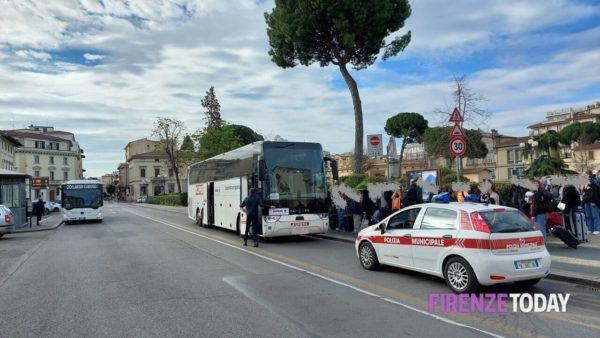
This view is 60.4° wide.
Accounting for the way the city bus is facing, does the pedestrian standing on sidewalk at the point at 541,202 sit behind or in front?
in front

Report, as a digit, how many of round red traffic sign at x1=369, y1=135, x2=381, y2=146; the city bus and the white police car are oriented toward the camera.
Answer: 2

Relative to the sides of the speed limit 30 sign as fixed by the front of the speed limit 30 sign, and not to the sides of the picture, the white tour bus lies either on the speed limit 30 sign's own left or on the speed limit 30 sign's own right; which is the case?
on the speed limit 30 sign's own right

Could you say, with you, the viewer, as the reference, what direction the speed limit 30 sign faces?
facing the viewer

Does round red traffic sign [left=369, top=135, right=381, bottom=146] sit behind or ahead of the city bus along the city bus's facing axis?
ahead

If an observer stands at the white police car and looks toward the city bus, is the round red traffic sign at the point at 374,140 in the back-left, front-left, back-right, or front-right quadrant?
front-right

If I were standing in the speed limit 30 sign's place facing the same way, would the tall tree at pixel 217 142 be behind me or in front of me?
behind

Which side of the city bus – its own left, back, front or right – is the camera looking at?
front

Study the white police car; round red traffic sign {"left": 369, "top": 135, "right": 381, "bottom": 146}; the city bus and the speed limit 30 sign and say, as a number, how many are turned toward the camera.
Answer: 3

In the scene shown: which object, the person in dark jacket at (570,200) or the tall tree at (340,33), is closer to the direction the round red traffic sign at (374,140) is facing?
the person in dark jacket

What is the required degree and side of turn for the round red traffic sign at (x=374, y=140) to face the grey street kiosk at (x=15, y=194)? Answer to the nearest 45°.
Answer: approximately 90° to its right

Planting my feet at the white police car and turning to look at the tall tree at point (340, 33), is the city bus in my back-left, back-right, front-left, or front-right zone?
front-left

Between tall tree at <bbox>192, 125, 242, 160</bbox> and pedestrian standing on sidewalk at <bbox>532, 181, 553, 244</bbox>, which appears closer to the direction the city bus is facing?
the pedestrian standing on sidewalk
